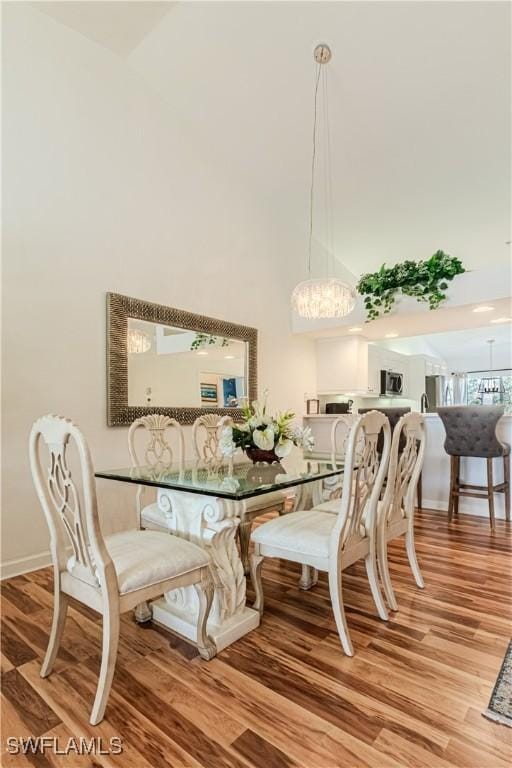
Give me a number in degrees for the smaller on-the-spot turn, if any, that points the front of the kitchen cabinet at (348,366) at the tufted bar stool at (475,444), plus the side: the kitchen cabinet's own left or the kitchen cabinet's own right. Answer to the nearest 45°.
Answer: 0° — it already faces it

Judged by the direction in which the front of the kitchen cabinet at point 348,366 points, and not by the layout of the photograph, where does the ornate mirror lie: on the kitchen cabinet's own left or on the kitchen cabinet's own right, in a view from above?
on the kitchen cabinet's own right

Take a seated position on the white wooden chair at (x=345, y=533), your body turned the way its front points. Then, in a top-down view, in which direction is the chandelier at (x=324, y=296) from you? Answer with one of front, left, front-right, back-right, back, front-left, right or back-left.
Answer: front-right

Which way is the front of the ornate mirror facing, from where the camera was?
facing the viewer and to the right of the viewer

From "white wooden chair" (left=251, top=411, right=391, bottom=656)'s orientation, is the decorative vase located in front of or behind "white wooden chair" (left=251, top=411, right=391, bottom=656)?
in front

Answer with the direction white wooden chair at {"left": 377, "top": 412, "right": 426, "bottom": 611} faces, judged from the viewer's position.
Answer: facing away from the viewer and to the left of the viewer

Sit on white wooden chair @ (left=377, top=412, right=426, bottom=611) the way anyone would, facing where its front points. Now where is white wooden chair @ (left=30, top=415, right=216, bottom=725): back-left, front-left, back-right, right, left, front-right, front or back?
left

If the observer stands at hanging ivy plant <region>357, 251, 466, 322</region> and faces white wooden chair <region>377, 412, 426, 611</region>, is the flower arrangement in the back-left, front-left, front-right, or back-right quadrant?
front-right

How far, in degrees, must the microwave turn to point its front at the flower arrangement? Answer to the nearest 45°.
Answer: approximately 45° to its right

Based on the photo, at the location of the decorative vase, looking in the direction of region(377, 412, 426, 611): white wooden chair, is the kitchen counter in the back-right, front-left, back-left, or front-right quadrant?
front-left

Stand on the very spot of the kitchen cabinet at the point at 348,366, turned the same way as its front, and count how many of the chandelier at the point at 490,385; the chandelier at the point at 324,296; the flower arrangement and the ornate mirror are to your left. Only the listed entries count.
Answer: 1

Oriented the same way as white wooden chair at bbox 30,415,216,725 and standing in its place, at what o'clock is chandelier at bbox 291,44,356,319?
The chandelier is roughly at 12 o'clock from the white wooden chair.

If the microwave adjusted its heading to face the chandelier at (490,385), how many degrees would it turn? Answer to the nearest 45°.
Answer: approximately 90° to its left

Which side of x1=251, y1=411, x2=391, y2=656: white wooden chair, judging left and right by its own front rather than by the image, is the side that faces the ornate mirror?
front

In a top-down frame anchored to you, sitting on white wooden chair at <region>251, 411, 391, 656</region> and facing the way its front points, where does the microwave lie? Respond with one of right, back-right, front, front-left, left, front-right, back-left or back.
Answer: front-right

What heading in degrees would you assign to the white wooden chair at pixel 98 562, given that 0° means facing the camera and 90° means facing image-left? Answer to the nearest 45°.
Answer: approximately 225°

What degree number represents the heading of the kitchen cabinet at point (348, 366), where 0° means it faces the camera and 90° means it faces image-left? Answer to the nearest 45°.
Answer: approximately 315°

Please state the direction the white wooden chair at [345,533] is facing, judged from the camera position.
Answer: facing away from the viewer and to the left of the viewer

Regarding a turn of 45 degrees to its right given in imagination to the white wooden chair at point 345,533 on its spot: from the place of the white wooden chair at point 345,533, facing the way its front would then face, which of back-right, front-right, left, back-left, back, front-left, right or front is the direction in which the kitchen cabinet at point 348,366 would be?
front
